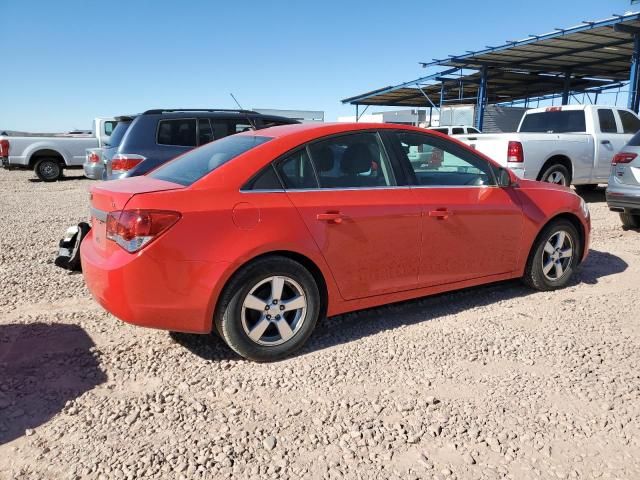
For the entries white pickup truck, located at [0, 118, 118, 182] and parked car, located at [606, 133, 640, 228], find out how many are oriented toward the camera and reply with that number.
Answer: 0

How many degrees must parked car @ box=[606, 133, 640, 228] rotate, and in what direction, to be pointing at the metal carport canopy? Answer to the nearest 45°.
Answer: approximately 45° to its left

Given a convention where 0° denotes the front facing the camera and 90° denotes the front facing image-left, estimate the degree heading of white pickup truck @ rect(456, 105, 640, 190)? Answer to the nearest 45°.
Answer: approximately 225°

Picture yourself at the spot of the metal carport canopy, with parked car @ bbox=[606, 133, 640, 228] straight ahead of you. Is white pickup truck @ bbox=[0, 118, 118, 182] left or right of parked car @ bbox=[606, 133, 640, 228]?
right

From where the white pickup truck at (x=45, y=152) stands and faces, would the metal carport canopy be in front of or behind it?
in front

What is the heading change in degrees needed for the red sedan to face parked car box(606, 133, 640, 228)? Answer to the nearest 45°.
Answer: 0° — it already faces it

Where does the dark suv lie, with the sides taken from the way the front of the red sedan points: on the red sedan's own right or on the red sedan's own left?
on the red sedan's own left

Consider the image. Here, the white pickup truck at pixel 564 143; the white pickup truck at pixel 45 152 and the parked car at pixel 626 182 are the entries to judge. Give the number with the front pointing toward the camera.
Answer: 0

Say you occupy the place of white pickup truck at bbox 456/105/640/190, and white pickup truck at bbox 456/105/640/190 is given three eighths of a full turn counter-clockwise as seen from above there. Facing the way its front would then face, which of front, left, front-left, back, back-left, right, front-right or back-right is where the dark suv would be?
front-left

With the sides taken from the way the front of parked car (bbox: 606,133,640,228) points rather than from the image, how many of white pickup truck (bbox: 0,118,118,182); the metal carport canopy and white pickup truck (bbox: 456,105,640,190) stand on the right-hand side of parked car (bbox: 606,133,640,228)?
0

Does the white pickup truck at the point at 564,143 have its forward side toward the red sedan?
no

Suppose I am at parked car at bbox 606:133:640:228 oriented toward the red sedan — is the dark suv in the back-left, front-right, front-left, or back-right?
front-right

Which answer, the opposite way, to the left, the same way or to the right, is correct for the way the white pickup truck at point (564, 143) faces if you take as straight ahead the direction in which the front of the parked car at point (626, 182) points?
the same way

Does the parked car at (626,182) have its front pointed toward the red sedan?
no

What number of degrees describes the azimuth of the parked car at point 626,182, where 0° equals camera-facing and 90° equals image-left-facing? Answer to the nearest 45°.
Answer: approximately 225°

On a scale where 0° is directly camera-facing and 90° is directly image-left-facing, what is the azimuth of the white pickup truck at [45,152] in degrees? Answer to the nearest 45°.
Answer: approximately 270°

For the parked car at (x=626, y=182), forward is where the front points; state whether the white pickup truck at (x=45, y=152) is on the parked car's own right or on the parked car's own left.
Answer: on the parked car's own left

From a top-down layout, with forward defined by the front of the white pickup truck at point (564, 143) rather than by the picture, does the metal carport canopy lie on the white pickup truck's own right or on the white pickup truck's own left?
on the white pickup truck's own left

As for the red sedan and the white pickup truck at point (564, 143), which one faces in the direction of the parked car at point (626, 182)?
the red sedan
